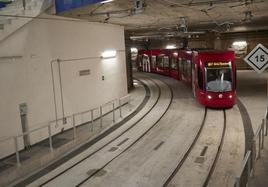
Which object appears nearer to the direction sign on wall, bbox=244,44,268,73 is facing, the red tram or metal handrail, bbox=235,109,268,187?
the metal handrail

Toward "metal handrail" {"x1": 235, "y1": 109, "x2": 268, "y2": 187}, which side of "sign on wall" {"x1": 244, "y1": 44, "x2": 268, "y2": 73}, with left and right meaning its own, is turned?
front

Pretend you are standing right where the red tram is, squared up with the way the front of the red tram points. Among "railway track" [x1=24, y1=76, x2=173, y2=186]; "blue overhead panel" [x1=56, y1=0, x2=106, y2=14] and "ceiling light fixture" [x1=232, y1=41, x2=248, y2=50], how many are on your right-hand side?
2

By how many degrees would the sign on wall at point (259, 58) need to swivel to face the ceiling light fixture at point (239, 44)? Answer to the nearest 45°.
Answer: approximately 180°

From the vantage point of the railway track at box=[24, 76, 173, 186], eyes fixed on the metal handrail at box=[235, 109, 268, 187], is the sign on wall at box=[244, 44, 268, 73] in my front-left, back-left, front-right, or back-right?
front-left

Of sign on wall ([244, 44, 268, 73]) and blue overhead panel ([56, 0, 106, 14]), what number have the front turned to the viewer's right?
0

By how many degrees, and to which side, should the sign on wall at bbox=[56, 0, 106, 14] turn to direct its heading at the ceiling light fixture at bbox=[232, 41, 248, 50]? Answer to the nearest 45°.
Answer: approximately 180°

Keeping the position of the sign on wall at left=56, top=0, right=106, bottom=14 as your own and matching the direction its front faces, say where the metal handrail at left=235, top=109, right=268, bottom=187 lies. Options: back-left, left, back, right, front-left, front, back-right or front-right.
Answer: left

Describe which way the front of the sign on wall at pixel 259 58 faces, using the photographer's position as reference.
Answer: facing the viewer

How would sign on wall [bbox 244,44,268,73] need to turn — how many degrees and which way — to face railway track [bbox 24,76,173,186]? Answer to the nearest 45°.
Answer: approximately 90° to its right

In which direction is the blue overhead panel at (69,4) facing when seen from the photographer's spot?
facing the viewer and to the left of the viewer

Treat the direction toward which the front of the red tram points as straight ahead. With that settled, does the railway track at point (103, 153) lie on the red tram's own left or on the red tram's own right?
on the red tram's own right

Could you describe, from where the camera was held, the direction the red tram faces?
facing the viewer and to the right of the viewer

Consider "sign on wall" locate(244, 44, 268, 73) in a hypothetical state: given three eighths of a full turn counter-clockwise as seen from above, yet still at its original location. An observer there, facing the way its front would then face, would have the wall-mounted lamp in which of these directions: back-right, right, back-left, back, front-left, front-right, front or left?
left
